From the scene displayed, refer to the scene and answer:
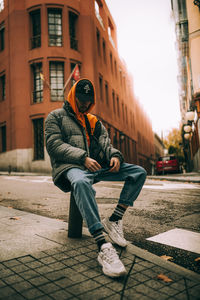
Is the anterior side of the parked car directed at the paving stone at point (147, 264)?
no

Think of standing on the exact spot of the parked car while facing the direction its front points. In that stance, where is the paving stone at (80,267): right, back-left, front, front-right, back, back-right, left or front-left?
back

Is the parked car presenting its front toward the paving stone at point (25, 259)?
no

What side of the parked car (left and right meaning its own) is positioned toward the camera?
back

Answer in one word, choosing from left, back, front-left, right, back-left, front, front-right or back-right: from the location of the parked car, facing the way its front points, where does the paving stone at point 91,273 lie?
back

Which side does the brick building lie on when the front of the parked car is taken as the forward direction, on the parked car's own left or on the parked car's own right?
on the parked car's own left

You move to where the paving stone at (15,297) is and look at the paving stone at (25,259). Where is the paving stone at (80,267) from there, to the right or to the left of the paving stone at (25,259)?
right

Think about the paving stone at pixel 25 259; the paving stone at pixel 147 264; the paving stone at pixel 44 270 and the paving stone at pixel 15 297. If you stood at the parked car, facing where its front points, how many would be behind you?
4

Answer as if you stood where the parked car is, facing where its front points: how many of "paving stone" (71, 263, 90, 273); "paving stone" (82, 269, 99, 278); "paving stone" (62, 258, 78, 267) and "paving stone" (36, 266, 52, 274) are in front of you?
0

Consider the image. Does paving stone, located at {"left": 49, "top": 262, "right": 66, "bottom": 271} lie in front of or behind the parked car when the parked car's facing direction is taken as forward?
behind

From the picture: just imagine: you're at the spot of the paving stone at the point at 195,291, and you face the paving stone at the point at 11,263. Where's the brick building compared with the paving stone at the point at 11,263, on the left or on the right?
right

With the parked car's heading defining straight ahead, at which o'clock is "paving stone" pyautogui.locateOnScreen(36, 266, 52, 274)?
The paving stone is roughly at 6 o'clock from the parked car.
